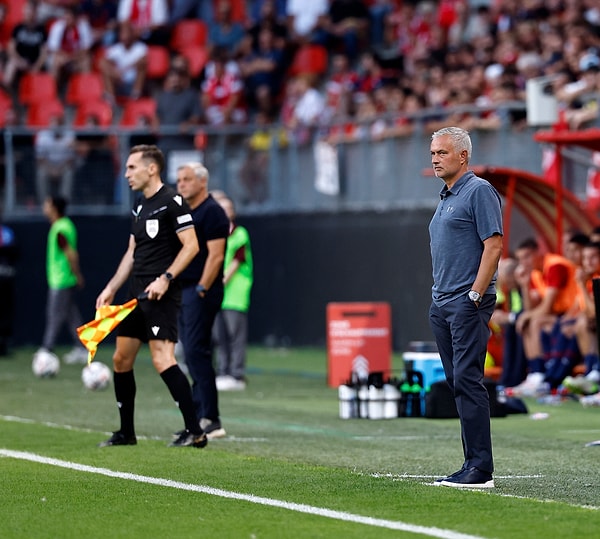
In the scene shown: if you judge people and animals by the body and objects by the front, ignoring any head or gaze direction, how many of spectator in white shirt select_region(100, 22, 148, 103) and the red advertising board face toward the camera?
2

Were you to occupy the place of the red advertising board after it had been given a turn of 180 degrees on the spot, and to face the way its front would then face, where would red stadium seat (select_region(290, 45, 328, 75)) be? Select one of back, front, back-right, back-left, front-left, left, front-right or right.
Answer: front

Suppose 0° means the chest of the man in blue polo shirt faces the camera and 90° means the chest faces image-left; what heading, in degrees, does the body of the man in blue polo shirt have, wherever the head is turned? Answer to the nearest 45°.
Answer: approximately 45°

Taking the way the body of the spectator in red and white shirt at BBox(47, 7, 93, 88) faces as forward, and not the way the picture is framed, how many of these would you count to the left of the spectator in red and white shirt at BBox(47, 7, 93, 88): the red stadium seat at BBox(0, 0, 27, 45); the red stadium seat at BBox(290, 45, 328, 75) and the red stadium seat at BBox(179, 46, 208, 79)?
2

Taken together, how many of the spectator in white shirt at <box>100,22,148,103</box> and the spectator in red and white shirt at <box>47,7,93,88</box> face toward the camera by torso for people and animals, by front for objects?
2

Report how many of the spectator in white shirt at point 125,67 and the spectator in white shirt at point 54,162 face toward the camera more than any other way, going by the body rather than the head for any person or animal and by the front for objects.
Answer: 2

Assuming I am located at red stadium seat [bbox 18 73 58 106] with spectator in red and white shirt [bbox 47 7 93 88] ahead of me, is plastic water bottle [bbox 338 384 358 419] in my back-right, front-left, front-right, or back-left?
back-right

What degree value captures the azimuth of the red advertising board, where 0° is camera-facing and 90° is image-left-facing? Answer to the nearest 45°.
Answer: approximately 0°

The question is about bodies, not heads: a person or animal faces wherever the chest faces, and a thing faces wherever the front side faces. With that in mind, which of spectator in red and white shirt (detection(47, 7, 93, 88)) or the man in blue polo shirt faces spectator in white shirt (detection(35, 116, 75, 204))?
spectator in red and white shirt (detection(47, 7, 93, 88))
